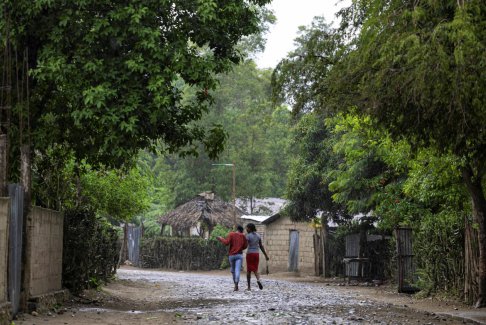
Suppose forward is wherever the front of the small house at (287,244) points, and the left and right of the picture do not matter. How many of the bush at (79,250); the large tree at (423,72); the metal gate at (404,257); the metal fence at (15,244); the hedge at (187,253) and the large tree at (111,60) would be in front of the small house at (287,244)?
5

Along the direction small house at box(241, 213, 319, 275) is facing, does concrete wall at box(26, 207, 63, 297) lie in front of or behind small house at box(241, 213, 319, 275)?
in front

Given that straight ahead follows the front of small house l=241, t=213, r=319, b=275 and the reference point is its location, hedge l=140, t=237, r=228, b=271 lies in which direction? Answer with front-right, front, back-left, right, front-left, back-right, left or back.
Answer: back-right

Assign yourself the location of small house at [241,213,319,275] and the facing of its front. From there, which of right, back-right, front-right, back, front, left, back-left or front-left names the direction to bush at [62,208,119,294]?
front

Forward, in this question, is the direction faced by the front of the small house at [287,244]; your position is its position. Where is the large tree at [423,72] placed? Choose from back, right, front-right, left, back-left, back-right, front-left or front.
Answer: front

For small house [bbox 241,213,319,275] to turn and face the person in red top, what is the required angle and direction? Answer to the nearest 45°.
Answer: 0° — it already faces them

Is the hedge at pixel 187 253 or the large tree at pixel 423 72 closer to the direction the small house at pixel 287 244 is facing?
the large tree

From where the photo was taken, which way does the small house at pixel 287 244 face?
toward the camera

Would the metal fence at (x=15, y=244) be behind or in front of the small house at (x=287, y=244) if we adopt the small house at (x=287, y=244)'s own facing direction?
in front

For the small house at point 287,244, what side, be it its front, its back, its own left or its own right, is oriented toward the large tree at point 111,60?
front

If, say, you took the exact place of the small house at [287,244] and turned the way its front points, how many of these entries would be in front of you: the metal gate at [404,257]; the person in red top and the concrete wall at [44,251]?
3

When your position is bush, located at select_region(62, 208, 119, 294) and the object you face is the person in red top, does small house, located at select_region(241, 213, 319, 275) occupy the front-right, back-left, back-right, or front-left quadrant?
front-left
